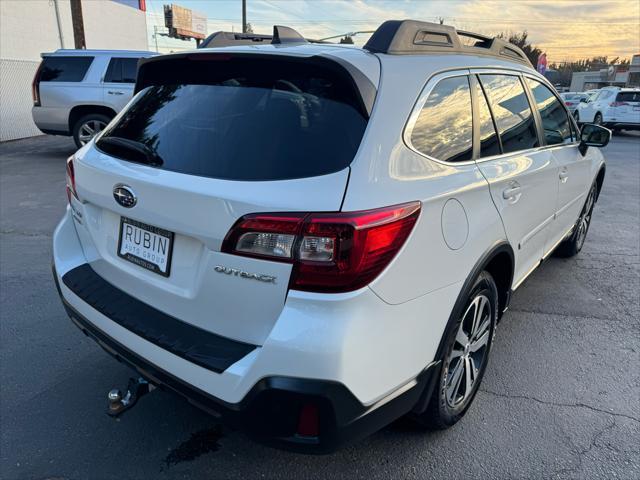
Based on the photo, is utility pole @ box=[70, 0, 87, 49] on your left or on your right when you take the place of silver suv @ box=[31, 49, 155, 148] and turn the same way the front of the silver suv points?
on your left

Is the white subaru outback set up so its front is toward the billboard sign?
no

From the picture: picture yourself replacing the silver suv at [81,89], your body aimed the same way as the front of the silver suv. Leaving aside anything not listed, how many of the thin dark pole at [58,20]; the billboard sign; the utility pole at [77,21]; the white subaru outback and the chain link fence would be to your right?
1

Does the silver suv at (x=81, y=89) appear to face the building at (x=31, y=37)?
no

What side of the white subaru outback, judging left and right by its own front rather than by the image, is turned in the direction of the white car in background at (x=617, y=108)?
front

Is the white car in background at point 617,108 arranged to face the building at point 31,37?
no

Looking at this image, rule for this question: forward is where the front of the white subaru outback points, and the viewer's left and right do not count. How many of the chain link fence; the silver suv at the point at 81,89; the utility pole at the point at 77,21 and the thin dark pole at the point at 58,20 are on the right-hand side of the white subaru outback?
0

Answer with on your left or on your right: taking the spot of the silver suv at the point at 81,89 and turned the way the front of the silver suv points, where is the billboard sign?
on your left

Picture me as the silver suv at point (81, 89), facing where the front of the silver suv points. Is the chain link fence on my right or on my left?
on my left

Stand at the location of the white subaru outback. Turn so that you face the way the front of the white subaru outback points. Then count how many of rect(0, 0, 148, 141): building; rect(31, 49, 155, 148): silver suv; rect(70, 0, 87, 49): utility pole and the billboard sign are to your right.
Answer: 0

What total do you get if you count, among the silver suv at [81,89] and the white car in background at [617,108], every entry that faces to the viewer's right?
1

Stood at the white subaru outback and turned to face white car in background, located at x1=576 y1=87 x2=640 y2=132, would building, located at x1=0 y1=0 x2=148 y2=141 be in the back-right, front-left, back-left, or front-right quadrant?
front-left

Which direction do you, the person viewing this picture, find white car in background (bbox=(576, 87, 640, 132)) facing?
facing away from the viewer and to the left of the viewer

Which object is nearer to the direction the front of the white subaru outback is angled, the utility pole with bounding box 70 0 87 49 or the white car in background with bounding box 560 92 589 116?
the white car in background

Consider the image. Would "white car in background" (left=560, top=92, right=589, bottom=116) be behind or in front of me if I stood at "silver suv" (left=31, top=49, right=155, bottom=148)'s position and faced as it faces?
in front

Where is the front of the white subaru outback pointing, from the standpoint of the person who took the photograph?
facing away from the viewer and to the right of the viewer

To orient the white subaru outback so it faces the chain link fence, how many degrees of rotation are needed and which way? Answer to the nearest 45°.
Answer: approximately 90° to its left

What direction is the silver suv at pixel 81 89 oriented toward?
to the viewer's right

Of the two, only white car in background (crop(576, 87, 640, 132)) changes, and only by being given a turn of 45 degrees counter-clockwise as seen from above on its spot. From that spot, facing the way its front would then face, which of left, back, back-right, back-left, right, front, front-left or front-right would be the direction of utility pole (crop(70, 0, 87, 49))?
front-left

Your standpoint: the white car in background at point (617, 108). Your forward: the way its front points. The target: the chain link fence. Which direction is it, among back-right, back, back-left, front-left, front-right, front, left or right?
left
